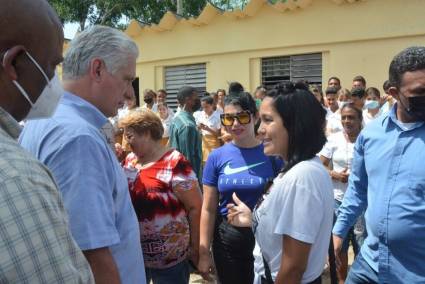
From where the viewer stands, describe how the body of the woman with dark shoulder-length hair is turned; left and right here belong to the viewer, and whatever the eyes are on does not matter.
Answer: facing to the left of the viewer

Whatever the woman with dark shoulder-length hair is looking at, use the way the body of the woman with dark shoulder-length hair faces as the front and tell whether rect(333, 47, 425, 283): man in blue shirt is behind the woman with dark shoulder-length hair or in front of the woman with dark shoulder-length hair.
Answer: behind

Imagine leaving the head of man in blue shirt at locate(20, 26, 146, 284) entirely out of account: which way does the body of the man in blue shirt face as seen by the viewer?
to the viewer's right

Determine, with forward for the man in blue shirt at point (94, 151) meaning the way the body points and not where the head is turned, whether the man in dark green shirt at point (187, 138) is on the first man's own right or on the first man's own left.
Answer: on the first man's own left

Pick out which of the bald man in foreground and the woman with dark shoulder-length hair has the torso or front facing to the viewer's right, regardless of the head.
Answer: the bald man in foreground

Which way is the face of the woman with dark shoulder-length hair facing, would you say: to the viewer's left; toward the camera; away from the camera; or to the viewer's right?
to the viewer's left

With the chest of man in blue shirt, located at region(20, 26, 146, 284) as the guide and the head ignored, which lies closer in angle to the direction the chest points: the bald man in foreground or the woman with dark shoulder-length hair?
the woman with dark shoulder-length hair

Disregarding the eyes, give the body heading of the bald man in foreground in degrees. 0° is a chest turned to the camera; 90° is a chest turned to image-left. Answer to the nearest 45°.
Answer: approximately 270°

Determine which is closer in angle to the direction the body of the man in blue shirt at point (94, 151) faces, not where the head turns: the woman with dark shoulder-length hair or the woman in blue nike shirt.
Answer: the woman with dark shoulder-length hair
